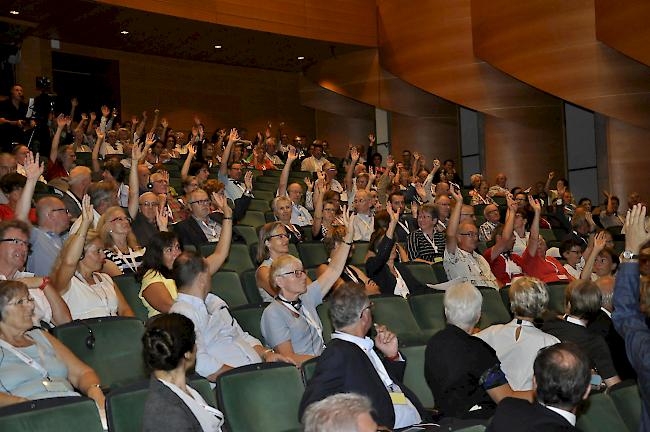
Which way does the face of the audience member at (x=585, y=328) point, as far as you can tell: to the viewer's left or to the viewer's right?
to the viewer's left

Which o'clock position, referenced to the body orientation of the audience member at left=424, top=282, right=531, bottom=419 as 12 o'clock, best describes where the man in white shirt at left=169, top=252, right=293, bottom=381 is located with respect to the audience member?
The man in white shirt is roughly at 8 o'clock from the audience member.

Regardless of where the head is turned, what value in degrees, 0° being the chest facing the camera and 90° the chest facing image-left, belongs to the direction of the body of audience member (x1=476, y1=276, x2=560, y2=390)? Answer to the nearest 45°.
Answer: approximately 180°

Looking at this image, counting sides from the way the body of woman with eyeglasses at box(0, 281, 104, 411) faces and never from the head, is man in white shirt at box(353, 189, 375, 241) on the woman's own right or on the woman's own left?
on the woman's own left

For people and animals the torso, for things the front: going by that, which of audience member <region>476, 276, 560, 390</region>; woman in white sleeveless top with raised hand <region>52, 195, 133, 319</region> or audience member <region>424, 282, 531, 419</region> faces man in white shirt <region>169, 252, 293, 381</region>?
the woman in white sleeveless top with raised hand

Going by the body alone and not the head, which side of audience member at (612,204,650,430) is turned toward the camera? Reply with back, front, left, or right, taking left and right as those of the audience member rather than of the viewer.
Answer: back

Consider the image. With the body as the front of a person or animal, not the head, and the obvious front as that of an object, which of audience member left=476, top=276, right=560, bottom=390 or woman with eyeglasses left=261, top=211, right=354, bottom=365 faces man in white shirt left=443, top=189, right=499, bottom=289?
the audience member

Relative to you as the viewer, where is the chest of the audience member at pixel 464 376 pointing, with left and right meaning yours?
facing away from the viewer and to the right of the viewer

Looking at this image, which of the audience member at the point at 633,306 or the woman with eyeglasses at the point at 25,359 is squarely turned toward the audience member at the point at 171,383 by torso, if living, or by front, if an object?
the woman with eyeglasses
